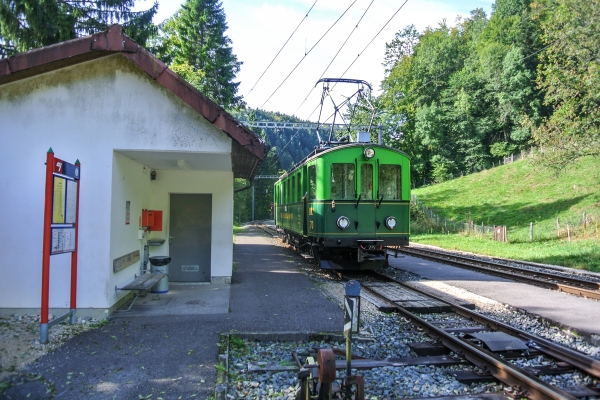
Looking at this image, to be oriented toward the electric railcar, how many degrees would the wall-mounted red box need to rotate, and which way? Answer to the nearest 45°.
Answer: approximately 90° to its left

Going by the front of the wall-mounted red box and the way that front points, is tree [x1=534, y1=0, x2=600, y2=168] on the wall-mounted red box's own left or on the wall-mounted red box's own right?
on the wall-mounted red box's own left

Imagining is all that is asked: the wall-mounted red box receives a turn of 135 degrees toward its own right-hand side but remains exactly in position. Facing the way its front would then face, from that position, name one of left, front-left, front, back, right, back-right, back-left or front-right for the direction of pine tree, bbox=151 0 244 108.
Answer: front-right

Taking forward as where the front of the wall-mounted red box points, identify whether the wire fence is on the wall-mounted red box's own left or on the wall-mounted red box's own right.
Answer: on the wall-mounted red box's own left

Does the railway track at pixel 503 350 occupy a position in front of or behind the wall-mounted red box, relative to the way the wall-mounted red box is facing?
in front

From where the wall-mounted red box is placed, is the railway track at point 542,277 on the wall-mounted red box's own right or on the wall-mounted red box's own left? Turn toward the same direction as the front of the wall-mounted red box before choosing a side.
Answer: on the wall-mounted red box's own left
